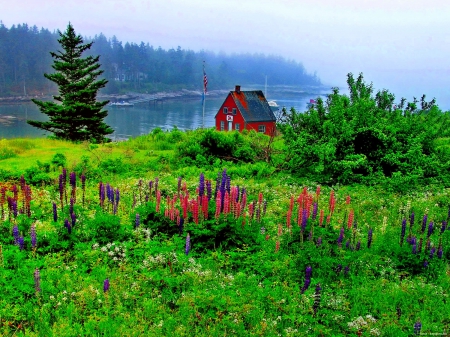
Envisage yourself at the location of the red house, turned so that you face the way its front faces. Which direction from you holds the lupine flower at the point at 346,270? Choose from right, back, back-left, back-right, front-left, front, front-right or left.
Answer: front-left

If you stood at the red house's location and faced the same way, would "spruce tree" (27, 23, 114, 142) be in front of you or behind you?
in front

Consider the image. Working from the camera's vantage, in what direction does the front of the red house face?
facing the viewer and to the left of the viewer

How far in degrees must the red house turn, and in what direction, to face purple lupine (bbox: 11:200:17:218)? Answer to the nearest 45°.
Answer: approximately 45° to its left
